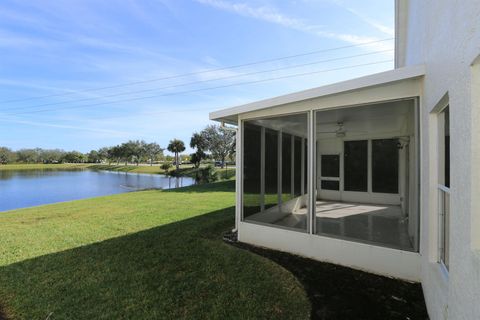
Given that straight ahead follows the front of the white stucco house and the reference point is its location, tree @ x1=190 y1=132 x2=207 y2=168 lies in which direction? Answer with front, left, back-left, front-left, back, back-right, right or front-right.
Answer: back-left

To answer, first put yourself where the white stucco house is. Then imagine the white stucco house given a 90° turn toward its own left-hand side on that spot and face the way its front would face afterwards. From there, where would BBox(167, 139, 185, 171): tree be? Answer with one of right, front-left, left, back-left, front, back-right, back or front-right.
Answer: front-left

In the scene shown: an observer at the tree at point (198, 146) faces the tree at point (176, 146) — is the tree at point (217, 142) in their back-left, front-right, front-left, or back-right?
back-right

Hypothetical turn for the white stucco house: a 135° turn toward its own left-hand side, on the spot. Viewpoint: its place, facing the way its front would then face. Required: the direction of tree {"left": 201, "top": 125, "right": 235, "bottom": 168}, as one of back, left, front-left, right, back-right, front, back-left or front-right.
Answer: front
